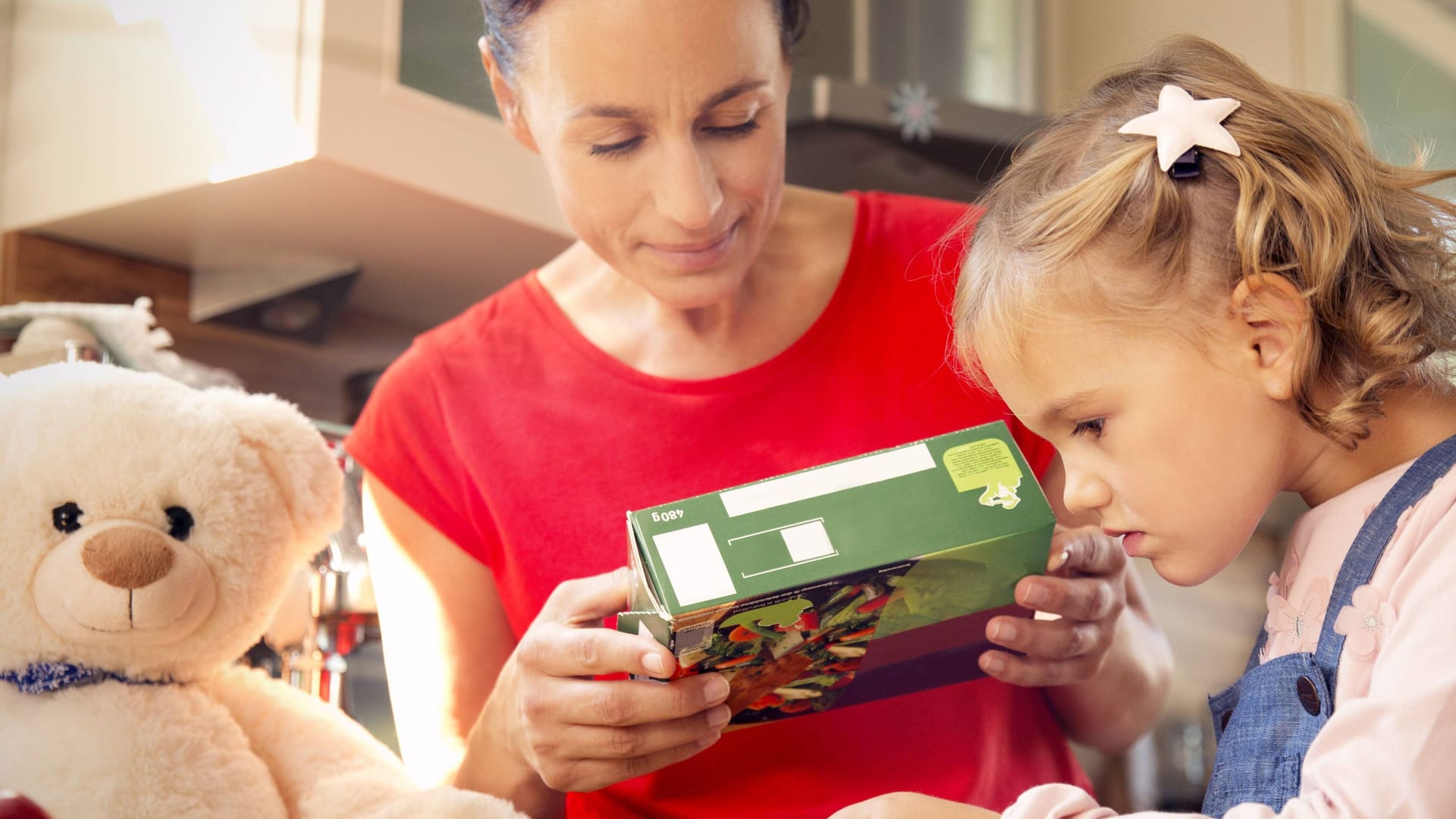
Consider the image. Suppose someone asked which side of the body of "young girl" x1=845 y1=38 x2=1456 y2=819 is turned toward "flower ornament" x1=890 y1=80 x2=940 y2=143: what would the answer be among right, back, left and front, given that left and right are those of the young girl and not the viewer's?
right

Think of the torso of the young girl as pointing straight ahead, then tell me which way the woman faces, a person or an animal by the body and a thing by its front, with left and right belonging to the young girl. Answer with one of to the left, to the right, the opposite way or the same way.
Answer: to the left

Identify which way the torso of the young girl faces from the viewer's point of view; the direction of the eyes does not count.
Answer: to the viewer's left

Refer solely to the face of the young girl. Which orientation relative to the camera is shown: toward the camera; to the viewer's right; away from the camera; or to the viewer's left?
to the viewer's left

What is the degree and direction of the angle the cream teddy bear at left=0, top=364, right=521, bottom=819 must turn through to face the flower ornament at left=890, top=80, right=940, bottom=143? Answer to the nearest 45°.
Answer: approximately 135° to its left

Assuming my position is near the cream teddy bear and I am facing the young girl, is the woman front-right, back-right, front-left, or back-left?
front-left

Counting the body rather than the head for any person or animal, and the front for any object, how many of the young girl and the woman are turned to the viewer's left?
1

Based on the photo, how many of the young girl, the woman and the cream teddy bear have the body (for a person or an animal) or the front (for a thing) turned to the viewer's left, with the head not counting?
1

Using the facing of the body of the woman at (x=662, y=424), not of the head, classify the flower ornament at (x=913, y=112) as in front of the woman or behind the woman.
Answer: behind

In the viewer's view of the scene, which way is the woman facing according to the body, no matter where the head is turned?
toward the camera

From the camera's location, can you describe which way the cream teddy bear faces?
facing the viewer
